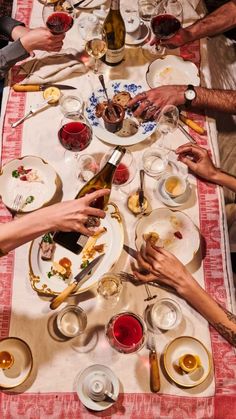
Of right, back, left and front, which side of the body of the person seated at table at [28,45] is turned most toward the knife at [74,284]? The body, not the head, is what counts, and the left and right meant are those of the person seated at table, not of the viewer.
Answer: right

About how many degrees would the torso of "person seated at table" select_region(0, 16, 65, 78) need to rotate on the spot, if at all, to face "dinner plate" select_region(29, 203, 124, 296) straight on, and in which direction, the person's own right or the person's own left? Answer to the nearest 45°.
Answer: approximately 90° to the person's own right

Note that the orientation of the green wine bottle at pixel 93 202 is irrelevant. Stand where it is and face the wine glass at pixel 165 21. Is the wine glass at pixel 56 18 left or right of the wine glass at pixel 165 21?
left

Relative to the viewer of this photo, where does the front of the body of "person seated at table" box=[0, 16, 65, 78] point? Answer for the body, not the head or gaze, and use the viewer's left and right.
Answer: facing to the right of the viewer

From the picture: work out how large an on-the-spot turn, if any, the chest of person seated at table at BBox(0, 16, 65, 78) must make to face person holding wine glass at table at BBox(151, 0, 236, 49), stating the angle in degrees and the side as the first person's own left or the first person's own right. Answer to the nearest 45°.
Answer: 0° — they already face them

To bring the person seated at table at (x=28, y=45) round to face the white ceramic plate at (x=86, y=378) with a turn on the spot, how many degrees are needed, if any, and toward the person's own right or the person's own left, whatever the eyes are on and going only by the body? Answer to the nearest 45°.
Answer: approximately 90° to the person's own right
